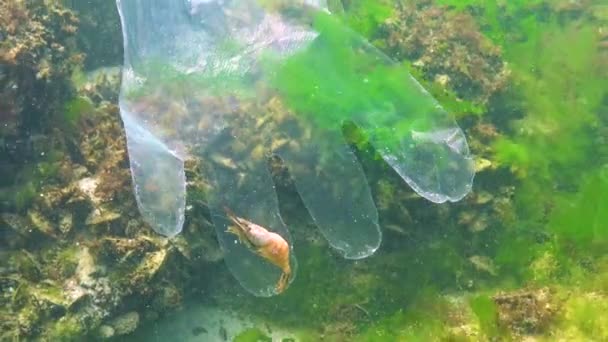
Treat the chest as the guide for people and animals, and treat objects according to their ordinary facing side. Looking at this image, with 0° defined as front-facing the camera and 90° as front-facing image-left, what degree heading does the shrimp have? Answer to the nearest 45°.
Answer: approximately 90°

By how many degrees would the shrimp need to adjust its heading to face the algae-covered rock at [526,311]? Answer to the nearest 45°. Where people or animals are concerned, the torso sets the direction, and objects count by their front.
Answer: approximately 180°

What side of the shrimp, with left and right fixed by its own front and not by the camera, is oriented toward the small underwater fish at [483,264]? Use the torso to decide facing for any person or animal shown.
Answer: back

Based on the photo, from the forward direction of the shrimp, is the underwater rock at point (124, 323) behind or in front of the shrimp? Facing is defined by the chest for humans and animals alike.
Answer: in front

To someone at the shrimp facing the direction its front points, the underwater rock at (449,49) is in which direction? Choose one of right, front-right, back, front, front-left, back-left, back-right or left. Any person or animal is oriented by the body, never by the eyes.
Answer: back-right

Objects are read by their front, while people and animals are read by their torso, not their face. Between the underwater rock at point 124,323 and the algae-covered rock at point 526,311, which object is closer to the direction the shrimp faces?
the underwater rock

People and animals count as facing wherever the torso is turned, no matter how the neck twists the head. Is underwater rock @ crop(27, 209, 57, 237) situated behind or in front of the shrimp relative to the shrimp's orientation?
in front

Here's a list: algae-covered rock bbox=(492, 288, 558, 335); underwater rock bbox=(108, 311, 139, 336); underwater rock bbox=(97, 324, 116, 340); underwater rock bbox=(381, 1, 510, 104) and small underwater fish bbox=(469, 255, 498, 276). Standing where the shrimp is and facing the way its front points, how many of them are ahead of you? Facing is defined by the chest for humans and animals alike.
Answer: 2
